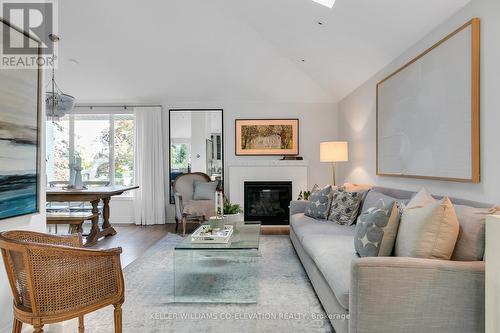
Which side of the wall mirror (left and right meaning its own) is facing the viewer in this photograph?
front

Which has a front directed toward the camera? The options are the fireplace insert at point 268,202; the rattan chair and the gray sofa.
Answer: the fireplace insert

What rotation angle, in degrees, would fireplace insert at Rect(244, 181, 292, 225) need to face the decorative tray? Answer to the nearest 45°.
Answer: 0° — it already faces it

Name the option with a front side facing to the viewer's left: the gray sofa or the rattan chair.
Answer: the gray sofa

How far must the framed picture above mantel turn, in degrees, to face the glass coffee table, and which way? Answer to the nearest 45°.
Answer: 0° — it already faces it

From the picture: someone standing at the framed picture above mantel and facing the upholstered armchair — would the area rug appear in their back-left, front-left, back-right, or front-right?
front-left

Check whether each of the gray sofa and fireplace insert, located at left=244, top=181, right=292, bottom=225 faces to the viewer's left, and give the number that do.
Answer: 1

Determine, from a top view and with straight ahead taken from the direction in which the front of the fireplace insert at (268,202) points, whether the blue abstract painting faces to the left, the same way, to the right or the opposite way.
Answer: to the left

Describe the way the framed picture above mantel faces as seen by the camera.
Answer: facing the viewer

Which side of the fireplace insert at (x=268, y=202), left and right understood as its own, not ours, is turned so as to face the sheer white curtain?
right

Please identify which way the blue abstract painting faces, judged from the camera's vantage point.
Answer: facing the viewer and to the right of the viewer

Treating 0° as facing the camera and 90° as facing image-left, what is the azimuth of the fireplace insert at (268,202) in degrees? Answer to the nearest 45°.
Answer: approximately 0°

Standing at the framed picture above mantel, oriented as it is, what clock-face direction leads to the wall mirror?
The wall mirror is roughly at 3 o'clock from the framed picture above mantel.

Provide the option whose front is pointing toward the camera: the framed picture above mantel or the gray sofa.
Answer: the framed picture above mantel

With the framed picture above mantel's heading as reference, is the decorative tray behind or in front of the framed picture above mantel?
in front
